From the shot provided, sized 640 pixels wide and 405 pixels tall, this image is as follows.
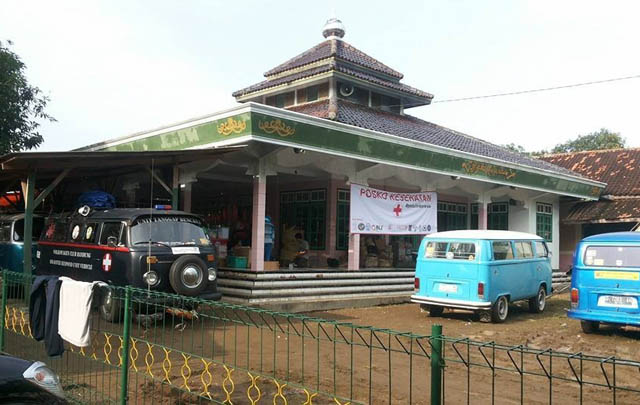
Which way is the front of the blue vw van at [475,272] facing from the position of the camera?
facing away from the viewer and to the right of the viewer

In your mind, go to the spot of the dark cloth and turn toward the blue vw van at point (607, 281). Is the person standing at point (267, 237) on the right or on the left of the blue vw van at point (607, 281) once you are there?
left

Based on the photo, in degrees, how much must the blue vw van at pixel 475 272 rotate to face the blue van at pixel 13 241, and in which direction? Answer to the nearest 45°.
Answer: approximately 135° to its left

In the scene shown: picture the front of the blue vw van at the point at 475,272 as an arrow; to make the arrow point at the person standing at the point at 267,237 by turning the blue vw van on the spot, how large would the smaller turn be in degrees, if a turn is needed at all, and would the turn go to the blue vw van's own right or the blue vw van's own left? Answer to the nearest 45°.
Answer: approximately 135° to the blue vw van's own left
